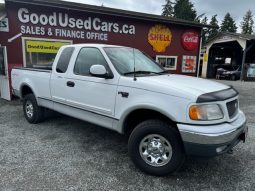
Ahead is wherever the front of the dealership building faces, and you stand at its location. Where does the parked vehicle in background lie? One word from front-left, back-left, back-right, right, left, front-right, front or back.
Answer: left

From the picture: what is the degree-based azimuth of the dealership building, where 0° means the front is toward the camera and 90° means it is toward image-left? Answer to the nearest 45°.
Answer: approximately 315°

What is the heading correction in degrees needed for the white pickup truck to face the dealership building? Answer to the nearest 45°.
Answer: approximately 180°

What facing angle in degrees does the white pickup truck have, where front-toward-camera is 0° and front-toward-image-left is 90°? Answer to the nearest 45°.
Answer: approximately 315°

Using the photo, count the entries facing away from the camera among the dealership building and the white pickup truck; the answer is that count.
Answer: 0

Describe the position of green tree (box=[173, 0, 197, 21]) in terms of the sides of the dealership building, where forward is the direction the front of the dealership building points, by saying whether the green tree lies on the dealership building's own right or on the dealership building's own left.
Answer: on the dealership building's own left

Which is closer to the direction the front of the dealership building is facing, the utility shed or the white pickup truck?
the white pickup truck

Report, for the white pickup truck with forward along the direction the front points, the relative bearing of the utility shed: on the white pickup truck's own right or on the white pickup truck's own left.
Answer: on the white pickup truck's own left

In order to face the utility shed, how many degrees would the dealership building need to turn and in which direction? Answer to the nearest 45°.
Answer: approximately 90° to its left

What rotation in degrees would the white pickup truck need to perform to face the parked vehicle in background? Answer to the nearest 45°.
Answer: approximately 90° to its left
